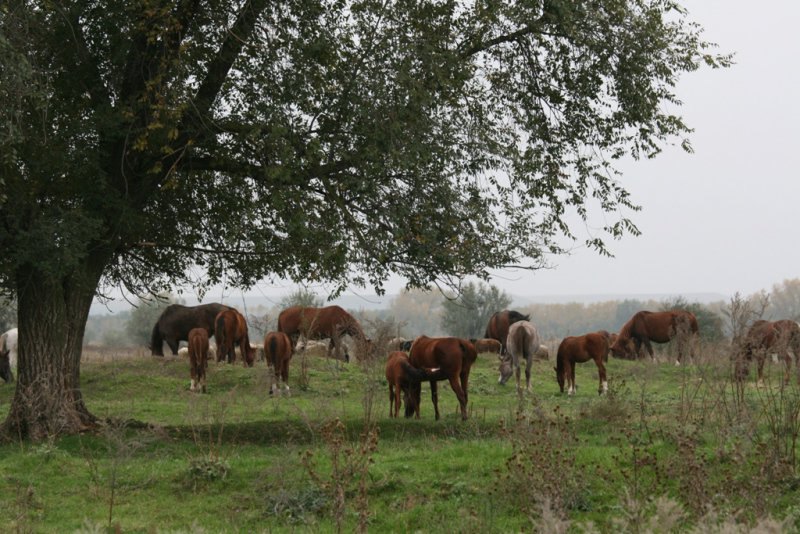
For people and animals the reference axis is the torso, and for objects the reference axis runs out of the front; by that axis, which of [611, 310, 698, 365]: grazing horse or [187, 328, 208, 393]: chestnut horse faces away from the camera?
the chestnut horse

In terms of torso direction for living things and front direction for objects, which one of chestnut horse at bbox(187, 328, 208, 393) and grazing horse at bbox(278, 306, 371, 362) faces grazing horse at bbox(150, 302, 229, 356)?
the chestnut horse

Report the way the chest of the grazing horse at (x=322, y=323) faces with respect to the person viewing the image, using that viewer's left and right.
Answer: facing to the right of the viewer

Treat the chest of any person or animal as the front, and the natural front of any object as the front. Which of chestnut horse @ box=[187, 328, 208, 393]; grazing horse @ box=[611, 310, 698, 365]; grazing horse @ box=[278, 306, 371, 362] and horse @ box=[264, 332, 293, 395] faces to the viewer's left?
grazing horse @ box=[611, 310, 698, 365]

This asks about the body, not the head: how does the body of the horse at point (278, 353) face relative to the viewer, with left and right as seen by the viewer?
facing away from the viewer

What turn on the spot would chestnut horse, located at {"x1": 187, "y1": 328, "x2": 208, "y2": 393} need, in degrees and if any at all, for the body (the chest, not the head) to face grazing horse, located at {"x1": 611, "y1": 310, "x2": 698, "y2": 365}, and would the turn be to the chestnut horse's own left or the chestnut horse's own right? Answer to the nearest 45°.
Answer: approximately 45° to the chestnut horse's own right

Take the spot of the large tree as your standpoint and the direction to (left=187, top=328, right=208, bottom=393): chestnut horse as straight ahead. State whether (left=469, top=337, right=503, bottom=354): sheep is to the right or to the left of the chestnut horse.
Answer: right

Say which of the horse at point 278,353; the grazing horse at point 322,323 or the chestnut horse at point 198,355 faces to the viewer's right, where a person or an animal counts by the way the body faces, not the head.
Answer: the grazing horse

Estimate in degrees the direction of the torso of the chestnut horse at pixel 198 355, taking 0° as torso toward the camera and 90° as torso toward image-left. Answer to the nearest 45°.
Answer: approximately 180°

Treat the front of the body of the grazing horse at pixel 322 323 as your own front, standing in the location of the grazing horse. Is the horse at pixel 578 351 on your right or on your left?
on your right

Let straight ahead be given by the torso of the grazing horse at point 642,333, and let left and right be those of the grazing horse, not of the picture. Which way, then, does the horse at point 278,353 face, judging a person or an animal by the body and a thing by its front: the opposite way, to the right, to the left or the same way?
to the right

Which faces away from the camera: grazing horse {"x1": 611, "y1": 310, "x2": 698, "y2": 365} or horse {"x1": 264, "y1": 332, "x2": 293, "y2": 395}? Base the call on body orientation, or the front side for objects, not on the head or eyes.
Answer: the horse

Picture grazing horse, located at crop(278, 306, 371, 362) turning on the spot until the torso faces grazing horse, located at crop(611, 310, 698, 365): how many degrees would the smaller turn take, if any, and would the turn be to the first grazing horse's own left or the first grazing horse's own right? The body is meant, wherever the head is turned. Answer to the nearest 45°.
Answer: approximately 45° to the first grazing horse's own left
